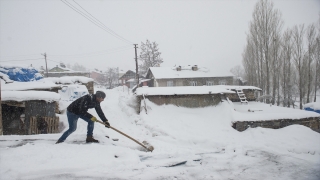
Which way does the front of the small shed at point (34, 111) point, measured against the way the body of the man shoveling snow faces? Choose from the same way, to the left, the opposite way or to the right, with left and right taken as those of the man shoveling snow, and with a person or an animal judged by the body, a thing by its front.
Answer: to the right

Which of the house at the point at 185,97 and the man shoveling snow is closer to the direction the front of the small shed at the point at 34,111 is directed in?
the man shoveling snow

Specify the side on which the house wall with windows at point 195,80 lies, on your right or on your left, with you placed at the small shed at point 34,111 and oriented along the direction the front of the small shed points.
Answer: on your left

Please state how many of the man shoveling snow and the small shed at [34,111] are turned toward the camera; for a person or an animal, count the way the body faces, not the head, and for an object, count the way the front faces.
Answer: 1

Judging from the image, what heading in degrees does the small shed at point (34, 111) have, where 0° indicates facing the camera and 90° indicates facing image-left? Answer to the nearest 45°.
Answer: approximately 0°

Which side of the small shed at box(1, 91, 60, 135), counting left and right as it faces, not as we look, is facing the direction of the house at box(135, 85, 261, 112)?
left

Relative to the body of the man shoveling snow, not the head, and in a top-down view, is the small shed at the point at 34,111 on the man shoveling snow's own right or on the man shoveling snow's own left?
on the man shoveling snow's own left

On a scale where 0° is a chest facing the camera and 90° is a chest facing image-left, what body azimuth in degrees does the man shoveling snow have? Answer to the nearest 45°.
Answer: approximately 270°

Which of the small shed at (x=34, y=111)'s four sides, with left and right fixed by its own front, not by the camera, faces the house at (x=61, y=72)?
back
